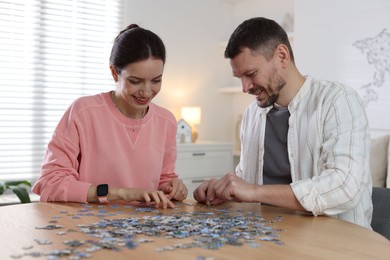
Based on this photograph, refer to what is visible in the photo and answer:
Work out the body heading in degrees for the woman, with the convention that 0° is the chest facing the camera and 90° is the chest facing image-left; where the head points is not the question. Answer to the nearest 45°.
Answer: approximately 315°

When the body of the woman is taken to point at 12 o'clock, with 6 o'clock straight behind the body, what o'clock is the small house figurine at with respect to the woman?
The small house figurine is roughly at 8 o'clock from the woman.

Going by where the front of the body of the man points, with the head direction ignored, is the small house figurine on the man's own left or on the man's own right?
on the man's own right

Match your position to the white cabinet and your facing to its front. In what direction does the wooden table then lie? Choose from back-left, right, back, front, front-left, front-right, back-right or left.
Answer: front

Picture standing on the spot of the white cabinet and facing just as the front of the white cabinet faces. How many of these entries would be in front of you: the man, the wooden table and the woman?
3

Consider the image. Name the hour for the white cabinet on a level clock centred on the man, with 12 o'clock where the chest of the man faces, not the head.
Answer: The white cabinet is roughly at 4 o'clock from the man.

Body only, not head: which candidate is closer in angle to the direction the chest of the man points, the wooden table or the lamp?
the wooden table

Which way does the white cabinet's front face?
toward the camera

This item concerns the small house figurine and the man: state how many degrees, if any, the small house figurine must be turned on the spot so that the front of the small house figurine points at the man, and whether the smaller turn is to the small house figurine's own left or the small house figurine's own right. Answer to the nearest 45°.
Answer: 0° — it already faces them

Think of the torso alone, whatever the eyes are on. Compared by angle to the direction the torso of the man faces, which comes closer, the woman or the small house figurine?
the woman

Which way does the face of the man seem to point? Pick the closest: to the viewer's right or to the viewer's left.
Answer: to the viewer's left

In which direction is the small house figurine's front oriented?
toward the camera

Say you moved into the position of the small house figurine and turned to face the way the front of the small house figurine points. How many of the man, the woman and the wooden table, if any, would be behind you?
0

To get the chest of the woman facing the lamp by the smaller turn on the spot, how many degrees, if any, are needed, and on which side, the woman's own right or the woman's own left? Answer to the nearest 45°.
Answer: approximately 135° to the woman's own left

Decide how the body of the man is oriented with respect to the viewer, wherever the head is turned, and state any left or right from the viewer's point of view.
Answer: facing the viewer and to the left of the viewer

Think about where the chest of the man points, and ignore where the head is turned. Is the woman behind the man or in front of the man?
in front

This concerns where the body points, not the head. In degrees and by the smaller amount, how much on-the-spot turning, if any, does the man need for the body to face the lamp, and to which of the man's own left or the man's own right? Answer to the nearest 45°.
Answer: approximately 135° to the man's own right
